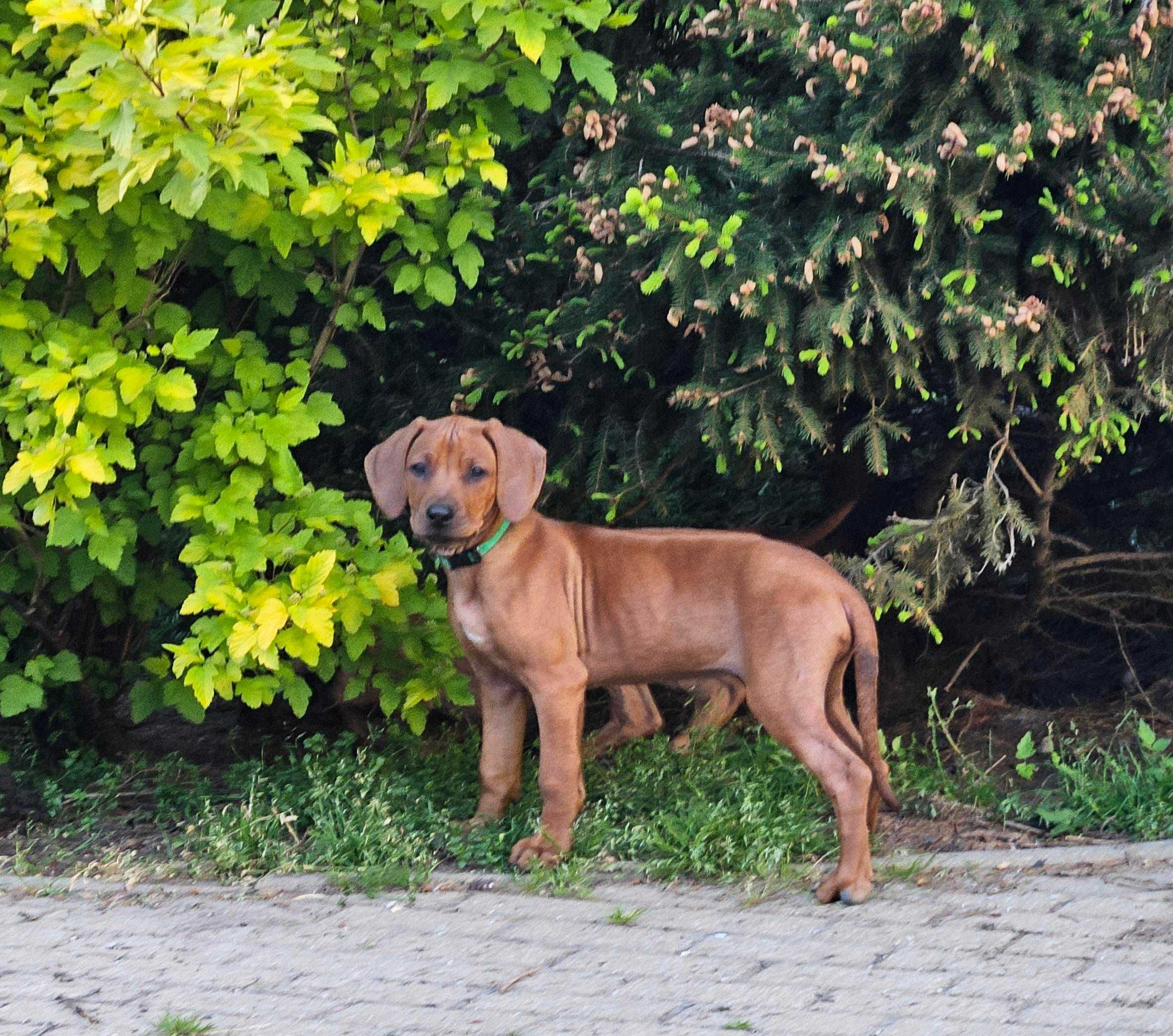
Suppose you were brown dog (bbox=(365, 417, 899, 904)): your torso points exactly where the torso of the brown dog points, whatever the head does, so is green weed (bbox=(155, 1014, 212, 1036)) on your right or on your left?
on your left

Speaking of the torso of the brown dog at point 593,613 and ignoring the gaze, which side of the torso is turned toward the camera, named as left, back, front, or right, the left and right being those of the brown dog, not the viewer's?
left

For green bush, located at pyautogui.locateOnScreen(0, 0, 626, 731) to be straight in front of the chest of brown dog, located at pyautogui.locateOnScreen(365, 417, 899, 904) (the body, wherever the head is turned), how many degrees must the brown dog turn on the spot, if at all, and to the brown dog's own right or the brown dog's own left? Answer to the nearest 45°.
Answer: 0° — it already faces it

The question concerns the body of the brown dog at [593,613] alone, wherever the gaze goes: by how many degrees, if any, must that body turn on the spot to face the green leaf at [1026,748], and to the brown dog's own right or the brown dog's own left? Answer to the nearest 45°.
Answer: approximately 135° to the brown dog's own right

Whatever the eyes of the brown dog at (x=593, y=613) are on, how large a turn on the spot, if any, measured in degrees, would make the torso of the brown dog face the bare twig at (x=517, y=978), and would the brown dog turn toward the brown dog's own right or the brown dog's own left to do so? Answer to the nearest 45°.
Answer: approximately 90° to the brown dog's own left

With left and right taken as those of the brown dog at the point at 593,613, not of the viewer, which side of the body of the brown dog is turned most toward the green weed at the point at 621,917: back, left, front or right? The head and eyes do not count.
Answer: left
